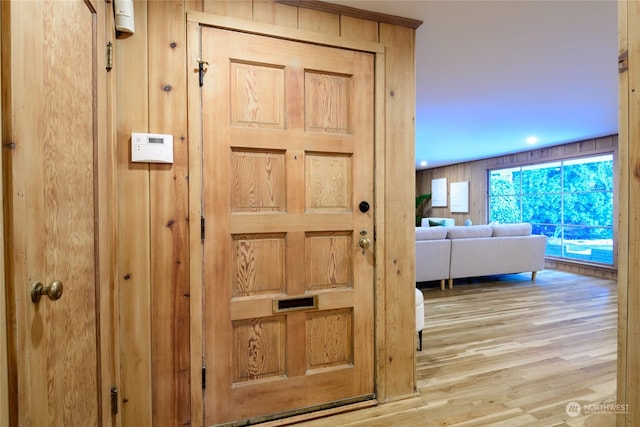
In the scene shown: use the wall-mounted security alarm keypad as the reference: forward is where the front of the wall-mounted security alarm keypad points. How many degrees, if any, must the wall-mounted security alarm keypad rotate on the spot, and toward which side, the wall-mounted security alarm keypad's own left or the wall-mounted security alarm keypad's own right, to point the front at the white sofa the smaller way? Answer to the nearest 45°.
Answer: approximately 90° to the wall-mounted security alarm keypad's own left

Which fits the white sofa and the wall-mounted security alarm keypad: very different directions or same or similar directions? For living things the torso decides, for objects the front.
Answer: very different directions

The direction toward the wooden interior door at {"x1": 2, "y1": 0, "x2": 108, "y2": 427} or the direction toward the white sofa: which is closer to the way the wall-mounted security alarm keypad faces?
the wooden interior door

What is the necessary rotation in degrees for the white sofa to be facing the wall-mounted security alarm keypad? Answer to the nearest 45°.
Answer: approximately 135° to its left

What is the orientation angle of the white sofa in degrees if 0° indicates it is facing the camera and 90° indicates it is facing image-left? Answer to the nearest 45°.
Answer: approximately 135°

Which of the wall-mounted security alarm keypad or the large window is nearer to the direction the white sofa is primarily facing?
the large window

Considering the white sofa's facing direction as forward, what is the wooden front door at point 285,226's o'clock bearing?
The wooden front door is roughly at 8 o'clock from the white sofa.

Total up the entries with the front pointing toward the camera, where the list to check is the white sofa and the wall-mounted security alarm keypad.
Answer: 1

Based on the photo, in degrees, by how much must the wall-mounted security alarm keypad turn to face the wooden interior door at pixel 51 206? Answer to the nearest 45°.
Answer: approximately 45° to its right

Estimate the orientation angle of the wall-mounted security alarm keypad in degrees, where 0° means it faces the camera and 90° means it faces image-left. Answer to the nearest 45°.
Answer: approximately 0°

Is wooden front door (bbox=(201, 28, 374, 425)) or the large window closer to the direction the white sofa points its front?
the large window

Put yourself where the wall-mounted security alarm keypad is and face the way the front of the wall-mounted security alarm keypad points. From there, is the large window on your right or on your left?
on your left
